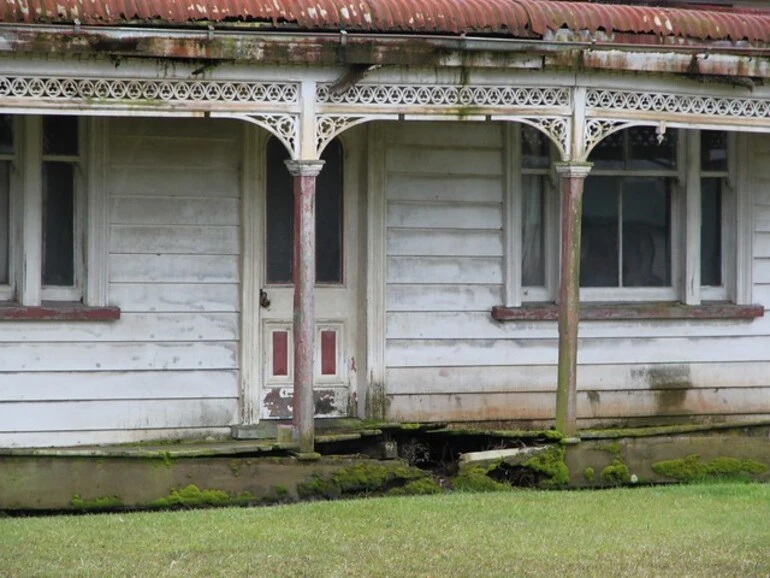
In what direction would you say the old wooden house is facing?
toward the camera
